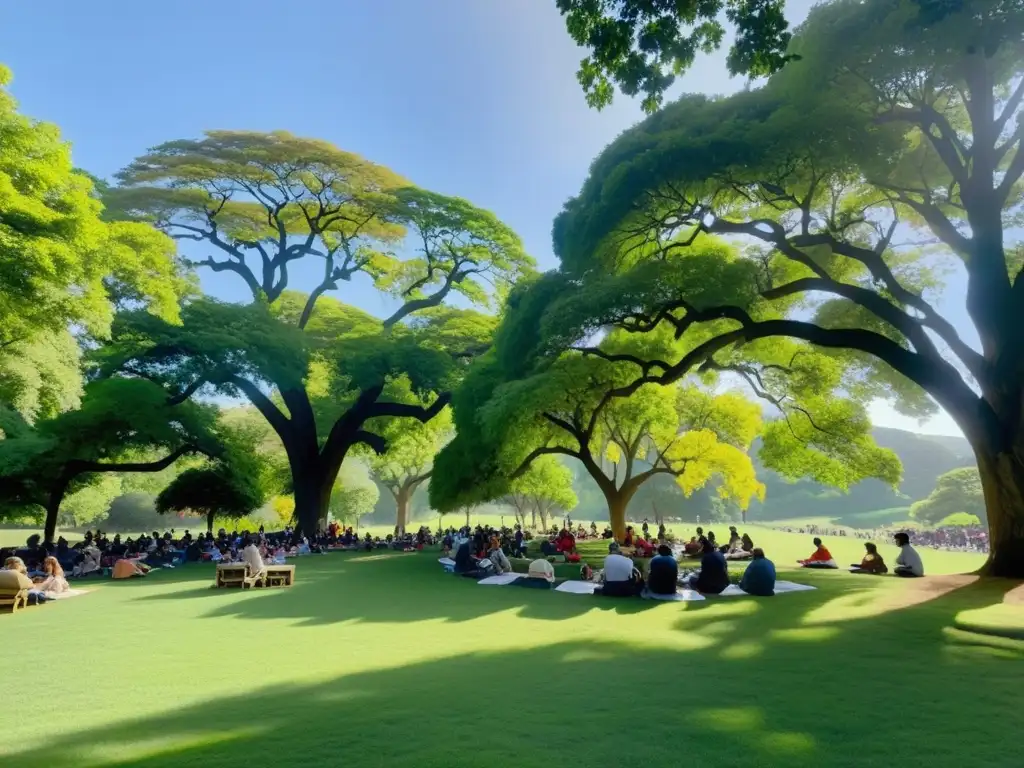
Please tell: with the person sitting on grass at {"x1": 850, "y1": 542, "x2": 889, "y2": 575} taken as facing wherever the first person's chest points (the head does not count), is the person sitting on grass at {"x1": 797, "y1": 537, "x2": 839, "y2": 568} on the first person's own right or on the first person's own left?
on the first person's own right

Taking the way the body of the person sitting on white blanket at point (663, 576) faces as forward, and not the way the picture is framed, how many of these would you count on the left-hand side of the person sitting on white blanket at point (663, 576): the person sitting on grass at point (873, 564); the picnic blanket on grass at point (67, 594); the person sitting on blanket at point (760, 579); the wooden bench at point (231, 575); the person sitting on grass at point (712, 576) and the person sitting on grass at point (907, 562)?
2

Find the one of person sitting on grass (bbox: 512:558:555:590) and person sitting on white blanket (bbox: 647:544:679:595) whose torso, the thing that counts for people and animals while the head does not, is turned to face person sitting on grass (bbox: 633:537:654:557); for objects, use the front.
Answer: person sitting on white blanket (bbox: 647:544:679:595)

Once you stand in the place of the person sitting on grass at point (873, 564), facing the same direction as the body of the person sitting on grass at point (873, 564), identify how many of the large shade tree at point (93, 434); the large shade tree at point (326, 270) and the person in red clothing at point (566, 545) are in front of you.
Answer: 3

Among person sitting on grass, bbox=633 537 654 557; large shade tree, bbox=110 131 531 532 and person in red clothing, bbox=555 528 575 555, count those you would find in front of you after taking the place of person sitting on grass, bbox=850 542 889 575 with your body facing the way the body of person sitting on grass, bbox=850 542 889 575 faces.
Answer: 3

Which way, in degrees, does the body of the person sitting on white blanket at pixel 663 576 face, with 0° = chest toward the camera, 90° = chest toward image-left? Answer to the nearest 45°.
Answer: approximately 180°

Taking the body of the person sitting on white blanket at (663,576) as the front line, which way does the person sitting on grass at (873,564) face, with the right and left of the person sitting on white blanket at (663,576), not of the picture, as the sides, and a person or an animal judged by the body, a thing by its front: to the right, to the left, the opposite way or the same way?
to the left

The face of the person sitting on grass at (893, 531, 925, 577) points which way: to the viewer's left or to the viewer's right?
to the viewer's left

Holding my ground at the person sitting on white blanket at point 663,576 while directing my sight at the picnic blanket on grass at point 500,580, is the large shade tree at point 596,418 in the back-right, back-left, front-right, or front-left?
front-right

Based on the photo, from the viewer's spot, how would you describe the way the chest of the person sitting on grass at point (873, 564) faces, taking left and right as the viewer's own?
facing to the left of the viewer

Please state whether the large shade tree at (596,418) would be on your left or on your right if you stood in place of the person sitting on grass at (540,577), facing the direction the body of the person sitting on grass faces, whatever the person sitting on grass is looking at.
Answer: on your right

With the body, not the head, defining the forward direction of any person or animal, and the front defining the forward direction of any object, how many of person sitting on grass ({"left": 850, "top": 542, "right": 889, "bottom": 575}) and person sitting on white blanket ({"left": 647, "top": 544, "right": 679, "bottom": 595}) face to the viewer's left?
1

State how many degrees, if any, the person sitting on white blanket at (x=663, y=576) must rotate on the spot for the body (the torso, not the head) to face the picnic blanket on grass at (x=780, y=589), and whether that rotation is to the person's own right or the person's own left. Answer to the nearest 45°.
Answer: approximately 45° to the person's own right
